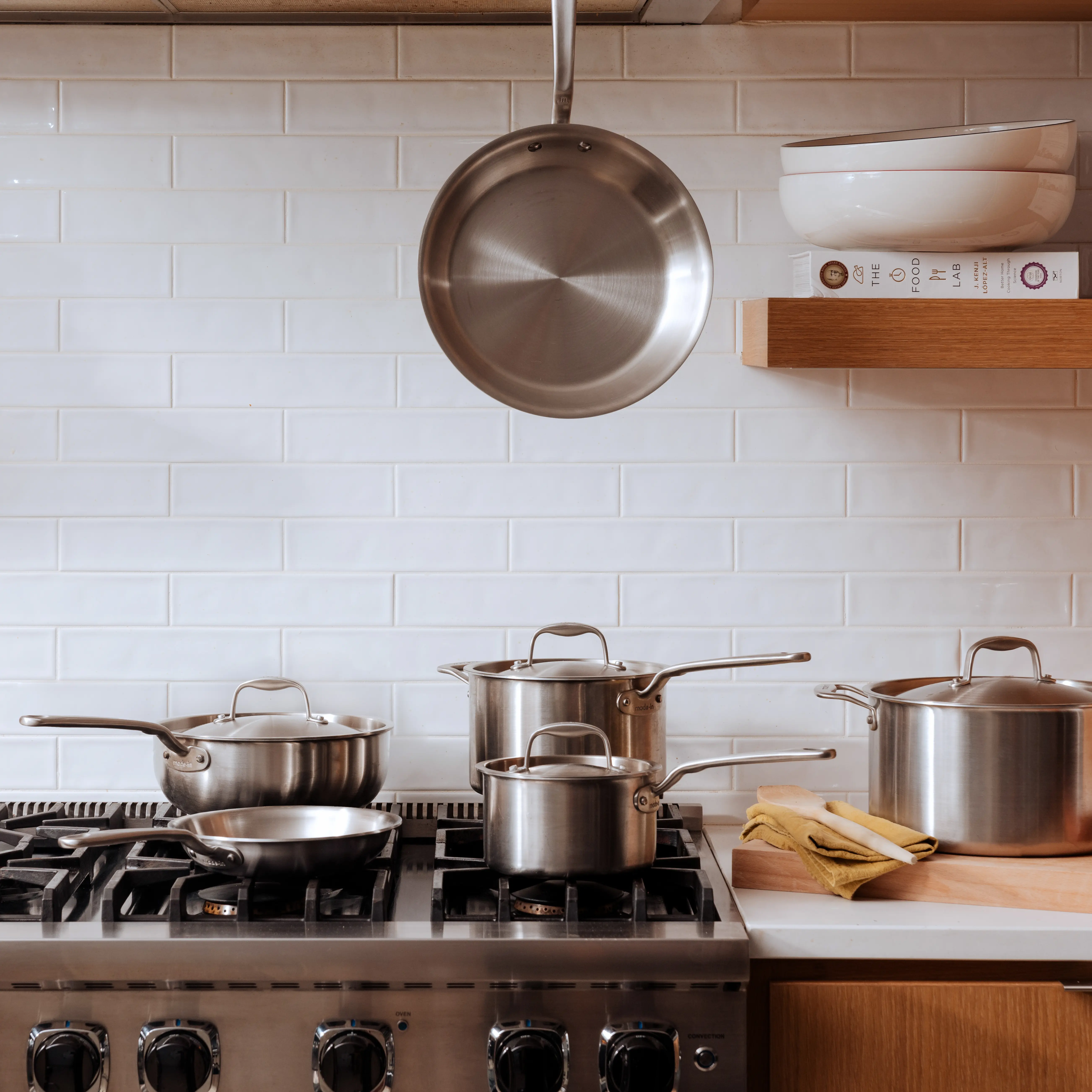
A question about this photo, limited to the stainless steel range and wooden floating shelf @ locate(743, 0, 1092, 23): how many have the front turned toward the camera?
2

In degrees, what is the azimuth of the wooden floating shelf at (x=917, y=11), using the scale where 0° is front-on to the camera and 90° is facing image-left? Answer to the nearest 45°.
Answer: approximately 0°

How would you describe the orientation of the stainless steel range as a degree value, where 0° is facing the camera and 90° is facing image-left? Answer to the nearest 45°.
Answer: approximately 0°

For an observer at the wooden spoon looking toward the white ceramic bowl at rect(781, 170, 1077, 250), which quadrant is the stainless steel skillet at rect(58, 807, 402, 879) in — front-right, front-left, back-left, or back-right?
back-left
